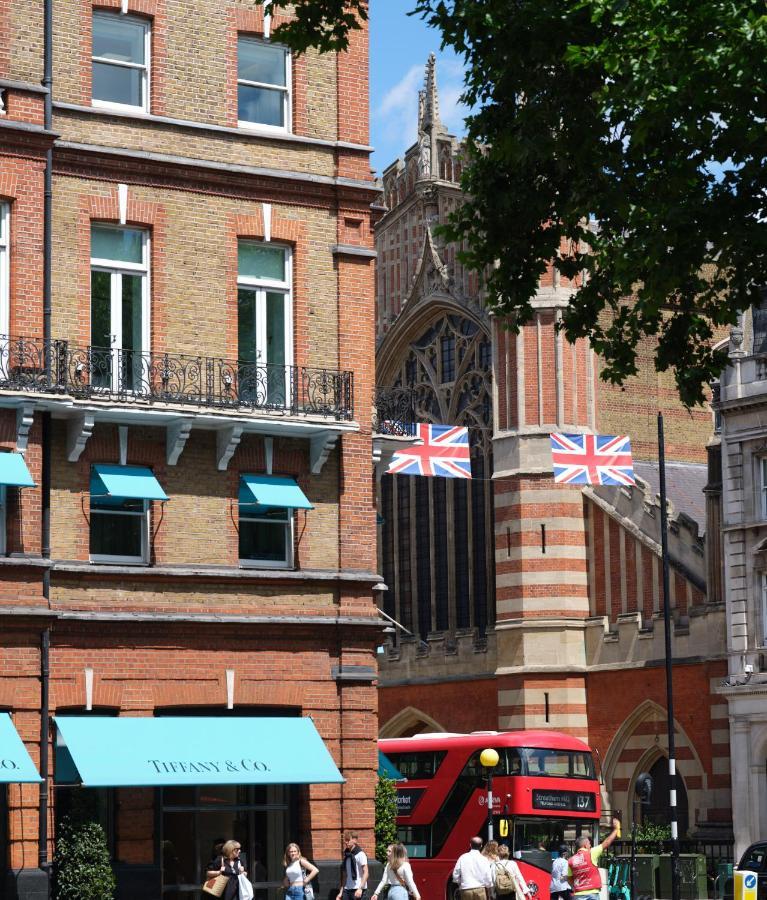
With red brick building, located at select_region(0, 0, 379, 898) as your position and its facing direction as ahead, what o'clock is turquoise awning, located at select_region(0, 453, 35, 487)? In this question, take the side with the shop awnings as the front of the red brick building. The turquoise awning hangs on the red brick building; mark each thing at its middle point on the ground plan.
The turquoise awning is roughly at 3 o'clock from the red brick building.

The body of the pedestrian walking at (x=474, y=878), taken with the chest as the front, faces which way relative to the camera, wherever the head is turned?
away from the camera

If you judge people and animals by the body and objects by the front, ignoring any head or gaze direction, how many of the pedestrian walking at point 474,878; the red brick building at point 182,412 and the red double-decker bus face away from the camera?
1

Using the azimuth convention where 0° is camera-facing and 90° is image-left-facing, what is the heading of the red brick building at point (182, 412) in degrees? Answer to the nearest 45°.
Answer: approximately 315°

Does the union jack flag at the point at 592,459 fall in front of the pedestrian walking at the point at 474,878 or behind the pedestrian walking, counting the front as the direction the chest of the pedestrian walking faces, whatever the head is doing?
in front

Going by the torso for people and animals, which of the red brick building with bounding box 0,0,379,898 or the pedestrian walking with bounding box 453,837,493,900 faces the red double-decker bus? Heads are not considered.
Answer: the pedestrian walking

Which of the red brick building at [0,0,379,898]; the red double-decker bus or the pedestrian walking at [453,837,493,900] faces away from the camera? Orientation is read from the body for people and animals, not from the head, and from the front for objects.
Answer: the pedestrian walking

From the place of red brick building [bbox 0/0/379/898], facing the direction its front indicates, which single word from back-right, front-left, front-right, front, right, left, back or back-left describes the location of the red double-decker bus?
left

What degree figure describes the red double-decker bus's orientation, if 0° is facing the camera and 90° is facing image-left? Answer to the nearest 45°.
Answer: approximately 315°

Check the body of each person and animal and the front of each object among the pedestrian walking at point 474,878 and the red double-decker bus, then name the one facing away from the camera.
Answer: the pedestrian walking

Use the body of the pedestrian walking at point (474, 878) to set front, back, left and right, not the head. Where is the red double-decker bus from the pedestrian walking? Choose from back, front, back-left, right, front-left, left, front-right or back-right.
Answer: front
